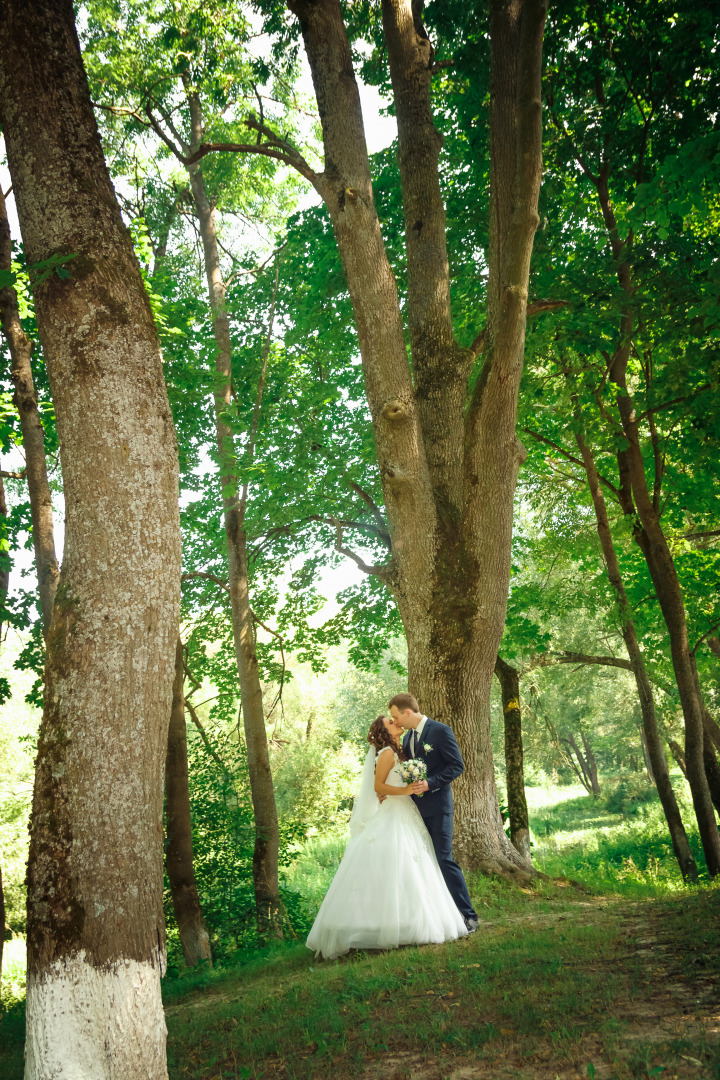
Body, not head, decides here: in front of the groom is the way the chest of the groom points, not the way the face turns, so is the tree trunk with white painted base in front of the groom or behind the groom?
in front

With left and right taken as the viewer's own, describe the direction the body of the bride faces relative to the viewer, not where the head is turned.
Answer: facing to the right of the viewer

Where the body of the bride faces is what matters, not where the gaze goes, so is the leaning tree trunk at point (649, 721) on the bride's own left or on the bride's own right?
on the bride's own left

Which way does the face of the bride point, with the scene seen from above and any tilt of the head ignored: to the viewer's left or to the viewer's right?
to the viewer's right

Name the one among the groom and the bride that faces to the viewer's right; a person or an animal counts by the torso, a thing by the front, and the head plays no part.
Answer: the bride

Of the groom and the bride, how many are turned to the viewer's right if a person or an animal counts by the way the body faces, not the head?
1

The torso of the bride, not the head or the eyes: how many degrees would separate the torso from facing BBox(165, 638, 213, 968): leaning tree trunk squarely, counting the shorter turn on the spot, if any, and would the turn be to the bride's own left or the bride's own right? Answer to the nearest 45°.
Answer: approximately 135° to the bride's own left

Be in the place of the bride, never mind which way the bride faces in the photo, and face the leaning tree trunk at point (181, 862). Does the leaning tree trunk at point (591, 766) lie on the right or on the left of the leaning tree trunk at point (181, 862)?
right

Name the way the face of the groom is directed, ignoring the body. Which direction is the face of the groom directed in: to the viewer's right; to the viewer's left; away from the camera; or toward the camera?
to the viewer's left

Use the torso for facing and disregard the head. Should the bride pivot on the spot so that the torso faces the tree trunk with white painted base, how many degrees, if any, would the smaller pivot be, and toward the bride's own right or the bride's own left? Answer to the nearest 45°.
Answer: approximately 90° to the bride's own right

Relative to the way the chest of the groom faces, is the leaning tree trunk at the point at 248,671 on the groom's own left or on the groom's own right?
on the groom's own right
